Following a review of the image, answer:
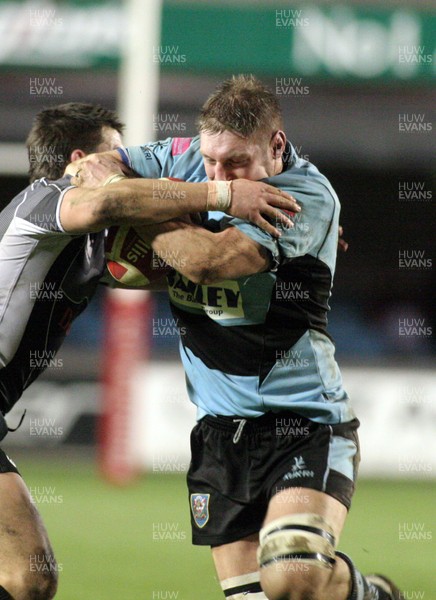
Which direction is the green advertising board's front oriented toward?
toward the camera

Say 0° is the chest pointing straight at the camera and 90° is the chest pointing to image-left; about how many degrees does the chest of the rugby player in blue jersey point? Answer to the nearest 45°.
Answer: approximately 45°

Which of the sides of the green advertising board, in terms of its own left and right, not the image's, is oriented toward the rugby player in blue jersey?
front

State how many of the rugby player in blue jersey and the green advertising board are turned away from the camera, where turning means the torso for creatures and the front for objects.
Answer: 0

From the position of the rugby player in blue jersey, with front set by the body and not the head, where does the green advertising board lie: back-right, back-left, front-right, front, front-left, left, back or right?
back-right

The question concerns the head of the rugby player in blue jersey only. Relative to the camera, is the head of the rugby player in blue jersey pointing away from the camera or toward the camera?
toward the camera
